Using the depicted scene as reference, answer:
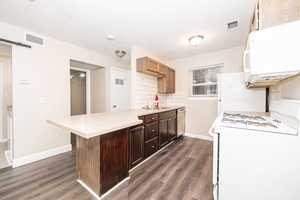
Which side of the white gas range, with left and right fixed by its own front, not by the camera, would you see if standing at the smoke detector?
front

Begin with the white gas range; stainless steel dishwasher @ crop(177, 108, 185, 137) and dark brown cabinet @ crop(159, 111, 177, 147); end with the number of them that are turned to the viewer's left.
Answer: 1

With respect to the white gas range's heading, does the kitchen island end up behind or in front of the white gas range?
in front

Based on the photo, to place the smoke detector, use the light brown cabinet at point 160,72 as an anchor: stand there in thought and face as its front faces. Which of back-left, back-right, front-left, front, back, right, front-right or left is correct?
right

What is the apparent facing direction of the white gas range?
to the viewer's left

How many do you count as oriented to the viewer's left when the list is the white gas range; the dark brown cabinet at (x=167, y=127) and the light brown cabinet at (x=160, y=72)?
1

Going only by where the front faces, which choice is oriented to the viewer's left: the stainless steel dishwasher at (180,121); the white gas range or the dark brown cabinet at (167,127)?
the white gas range

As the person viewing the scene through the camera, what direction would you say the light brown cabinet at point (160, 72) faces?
facing the viewer and to the right of the viewer

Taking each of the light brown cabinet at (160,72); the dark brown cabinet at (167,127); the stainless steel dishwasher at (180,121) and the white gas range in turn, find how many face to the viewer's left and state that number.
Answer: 1
